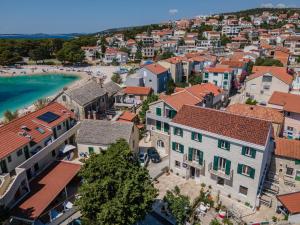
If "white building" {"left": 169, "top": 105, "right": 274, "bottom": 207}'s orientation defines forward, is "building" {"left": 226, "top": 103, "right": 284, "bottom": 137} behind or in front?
behind

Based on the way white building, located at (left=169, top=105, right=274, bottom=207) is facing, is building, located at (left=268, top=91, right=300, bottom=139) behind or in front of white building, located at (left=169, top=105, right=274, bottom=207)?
behind

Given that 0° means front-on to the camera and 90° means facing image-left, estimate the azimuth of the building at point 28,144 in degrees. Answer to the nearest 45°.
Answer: approximately 315°

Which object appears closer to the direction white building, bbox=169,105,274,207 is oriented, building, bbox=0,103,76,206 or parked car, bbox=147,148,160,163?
the building

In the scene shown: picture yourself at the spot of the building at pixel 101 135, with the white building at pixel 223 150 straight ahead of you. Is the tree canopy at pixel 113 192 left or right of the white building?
right

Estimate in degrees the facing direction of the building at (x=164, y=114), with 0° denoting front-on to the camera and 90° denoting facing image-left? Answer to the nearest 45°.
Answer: approximately 45°

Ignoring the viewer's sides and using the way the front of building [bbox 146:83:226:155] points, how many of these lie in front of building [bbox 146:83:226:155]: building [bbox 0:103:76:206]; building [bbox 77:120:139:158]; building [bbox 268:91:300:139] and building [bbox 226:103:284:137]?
2

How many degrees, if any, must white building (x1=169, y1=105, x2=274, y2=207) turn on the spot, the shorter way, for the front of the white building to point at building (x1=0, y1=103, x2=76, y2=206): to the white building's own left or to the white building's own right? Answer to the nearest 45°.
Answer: approximately 45° to the white building's own right

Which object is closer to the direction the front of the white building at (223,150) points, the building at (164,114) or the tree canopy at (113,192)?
the tree canopy

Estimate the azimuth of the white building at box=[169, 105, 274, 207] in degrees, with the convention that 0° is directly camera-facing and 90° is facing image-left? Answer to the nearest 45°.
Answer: approximately 45°

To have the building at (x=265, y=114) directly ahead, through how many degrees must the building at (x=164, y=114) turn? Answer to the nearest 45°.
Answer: approximately 135° to its left
